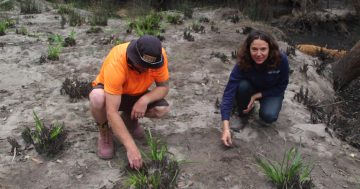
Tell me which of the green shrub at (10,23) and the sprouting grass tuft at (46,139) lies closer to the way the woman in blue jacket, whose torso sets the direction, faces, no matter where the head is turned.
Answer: the sprouting grass tuft

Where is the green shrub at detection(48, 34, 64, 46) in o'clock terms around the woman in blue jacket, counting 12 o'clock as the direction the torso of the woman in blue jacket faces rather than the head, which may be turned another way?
The green shrub is roughly at 4 o'clock from the woman in blue jacket.

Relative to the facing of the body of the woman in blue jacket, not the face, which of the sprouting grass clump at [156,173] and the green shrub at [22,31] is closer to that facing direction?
the sprouting grass clump

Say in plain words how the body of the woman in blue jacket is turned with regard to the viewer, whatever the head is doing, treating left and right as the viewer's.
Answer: facing the viewer

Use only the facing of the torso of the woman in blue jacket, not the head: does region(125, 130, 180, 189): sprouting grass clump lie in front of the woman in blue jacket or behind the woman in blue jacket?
in front

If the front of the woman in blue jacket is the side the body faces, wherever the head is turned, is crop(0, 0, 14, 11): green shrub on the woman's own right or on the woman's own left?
on the woman's own right

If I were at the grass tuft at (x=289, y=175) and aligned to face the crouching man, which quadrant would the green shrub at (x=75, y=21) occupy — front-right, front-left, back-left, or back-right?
front-right

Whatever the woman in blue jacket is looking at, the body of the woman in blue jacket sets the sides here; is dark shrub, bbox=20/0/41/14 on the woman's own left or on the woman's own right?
on the woman's own right

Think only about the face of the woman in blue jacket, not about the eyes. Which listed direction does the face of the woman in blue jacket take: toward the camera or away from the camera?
toward the camera

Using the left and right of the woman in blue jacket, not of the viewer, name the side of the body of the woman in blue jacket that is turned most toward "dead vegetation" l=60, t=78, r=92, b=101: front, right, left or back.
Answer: right

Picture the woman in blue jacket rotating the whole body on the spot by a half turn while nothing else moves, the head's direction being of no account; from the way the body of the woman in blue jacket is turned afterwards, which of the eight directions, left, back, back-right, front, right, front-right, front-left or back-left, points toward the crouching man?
back-left
